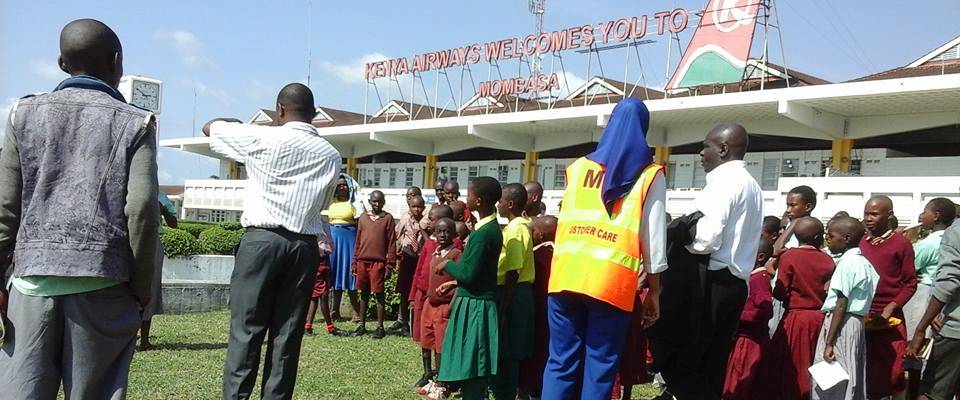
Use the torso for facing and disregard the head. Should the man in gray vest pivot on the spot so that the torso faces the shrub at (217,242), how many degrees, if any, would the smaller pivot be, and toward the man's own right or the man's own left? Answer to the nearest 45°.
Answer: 0° — they already face it

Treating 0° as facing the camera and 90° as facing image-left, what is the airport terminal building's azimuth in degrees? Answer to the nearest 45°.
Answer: approximately 45°

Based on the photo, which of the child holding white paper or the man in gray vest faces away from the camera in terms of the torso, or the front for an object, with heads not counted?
the man in gray vest

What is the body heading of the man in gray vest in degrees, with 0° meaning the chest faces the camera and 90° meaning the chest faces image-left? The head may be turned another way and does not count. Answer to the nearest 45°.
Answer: approximately 180°

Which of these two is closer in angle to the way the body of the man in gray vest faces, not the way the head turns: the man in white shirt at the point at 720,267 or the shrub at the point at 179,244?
the shrub

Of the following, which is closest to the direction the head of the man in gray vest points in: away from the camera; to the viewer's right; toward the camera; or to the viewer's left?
away from the camera

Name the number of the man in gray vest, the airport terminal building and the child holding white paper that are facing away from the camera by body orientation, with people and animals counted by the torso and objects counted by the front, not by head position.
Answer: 1

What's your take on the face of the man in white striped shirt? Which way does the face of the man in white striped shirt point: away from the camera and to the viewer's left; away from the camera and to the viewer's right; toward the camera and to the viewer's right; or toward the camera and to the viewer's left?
away from the camera and to the viewer's left
